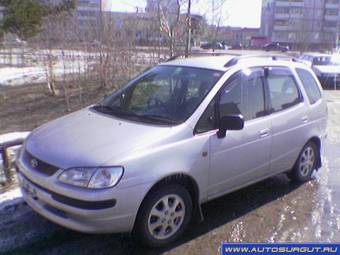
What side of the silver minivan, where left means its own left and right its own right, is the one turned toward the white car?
back

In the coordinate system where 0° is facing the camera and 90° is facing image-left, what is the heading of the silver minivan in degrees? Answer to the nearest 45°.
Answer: approximately 45°
